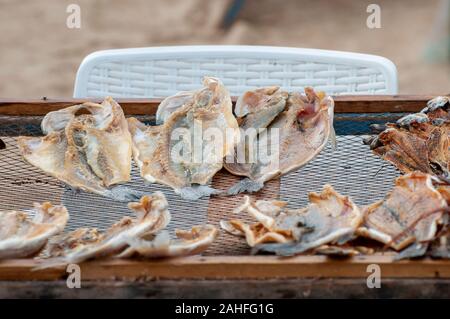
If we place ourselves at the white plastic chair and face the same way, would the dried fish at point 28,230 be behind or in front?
in front

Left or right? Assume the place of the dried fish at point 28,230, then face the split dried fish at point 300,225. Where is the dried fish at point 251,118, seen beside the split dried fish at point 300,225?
left

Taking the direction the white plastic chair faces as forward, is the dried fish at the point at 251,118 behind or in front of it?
in front

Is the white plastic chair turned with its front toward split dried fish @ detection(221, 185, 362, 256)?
yes

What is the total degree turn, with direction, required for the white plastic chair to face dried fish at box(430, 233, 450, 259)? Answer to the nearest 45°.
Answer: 0° — it already faces it

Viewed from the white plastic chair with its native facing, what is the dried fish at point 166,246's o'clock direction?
The dried fish is roughly at 12 o'clock from the white plastic chair.

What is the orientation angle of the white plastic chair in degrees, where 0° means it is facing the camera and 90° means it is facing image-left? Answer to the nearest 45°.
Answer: approximately 0°

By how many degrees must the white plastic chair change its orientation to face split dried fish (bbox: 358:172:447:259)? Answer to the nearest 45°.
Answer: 0° — it already faces it

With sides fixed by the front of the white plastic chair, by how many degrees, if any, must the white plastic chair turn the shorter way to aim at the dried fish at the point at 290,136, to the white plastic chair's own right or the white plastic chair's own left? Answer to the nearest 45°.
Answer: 0° — it already faces it

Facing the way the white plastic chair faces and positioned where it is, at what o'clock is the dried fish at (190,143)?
The dried fish is roughly at 12 o'clock from the white plastic chair.

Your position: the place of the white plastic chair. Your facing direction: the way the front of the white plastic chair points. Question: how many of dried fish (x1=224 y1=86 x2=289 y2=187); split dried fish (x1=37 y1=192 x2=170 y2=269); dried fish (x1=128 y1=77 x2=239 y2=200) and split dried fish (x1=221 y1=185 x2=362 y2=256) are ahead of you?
4
